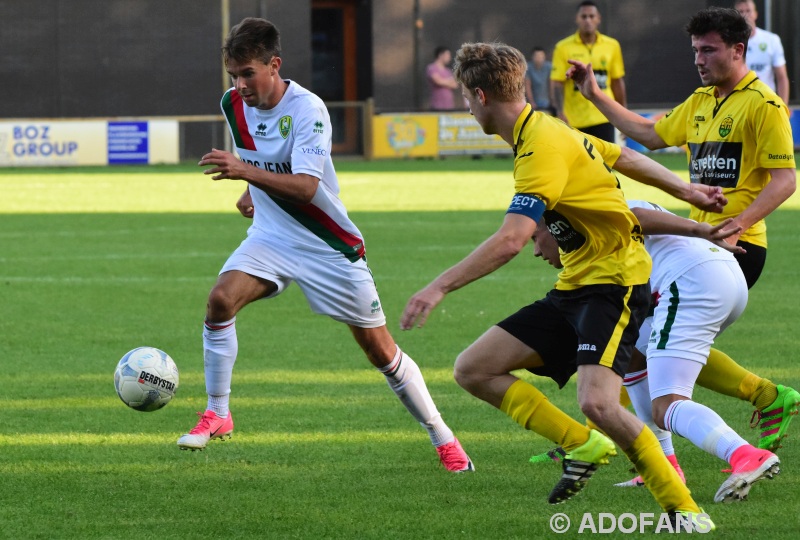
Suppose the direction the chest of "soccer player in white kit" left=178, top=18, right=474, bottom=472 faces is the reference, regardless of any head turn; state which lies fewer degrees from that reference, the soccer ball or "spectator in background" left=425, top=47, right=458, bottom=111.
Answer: the soccer ball

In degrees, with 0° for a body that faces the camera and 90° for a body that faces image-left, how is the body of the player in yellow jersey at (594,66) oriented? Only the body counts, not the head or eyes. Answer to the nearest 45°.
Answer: approximately 0°

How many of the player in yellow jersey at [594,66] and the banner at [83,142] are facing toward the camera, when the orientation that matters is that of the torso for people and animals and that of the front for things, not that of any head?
2

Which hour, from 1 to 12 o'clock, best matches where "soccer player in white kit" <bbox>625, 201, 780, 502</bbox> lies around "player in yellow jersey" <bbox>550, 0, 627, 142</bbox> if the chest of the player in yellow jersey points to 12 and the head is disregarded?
The soccer player in white kit is roughly at 12 o'clock from the player in yellow jersey.

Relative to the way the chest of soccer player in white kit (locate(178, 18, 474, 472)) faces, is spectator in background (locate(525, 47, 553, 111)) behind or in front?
behind

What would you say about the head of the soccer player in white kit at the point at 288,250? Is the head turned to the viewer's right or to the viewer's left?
to the viewer's left

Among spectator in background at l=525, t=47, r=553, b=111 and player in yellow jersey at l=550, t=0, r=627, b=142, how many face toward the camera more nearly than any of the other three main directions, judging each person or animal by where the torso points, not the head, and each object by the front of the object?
2

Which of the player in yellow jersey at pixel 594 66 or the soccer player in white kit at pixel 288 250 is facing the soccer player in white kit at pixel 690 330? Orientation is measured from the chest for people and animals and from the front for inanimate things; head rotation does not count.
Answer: the player in yellow jersey

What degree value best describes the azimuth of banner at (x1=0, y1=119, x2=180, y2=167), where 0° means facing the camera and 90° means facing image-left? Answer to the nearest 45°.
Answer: approximately 0°
